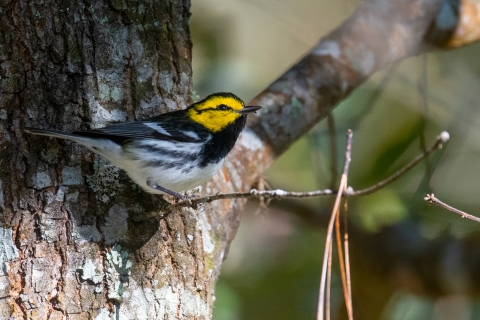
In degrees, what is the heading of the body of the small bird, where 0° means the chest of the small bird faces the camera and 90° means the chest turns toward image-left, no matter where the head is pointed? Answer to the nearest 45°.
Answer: approximately 270°
